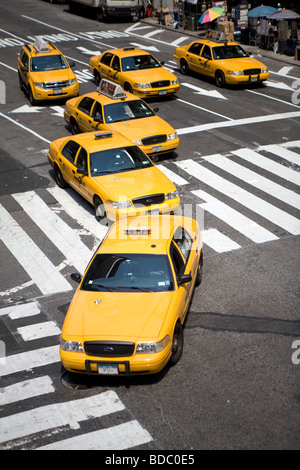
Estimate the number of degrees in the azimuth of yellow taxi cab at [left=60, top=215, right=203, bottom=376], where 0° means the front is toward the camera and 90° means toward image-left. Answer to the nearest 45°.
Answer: approximately 0°

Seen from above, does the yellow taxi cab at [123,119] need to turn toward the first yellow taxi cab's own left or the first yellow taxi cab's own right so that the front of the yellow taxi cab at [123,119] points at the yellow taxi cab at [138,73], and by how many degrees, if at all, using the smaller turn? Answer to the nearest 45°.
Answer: approximately 135° to the first yellow taxi cab's own left

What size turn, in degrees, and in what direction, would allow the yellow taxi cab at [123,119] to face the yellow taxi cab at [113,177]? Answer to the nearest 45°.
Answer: approximately 45° to its right

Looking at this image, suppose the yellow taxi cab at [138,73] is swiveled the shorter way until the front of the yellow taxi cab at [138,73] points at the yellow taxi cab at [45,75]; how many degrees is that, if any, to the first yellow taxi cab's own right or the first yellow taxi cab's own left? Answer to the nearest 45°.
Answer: approximately 135° to the first yellow taxi cab's own right

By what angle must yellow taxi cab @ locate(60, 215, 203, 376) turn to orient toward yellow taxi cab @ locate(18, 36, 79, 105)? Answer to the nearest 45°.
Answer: approximately 180°

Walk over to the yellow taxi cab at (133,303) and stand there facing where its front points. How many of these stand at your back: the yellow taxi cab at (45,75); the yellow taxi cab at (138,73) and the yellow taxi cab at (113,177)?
3

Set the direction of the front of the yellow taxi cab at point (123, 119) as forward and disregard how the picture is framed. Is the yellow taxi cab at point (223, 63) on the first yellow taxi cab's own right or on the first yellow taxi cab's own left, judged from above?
on the first yellow taxi cab's own left

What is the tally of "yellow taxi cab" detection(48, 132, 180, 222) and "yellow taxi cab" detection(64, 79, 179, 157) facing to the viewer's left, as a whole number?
0

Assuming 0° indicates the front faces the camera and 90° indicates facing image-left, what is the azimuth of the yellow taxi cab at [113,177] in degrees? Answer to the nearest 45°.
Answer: approximately 315°

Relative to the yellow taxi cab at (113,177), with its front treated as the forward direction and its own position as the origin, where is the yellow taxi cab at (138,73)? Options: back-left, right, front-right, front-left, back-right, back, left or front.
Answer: back-left
